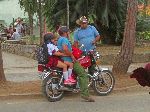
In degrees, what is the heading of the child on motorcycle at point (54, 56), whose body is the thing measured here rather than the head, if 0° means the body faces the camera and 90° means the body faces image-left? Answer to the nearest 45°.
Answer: approximately 270°

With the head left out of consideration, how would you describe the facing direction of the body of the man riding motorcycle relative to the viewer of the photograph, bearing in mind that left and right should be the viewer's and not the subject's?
facing to the right of the viewer

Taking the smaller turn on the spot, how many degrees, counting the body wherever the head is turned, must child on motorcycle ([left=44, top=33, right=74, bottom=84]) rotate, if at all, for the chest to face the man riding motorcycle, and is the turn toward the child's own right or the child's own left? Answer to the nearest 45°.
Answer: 0° — they already face them

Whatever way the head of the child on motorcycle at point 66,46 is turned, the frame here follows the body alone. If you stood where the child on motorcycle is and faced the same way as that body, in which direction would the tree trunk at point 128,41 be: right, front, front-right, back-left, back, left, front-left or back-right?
front-left

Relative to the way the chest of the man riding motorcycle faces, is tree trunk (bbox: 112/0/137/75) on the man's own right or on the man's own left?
on the man's own left

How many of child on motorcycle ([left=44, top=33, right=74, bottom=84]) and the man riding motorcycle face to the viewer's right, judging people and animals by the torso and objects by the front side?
2

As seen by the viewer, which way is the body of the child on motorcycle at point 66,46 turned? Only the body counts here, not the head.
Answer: to the viewer's right
